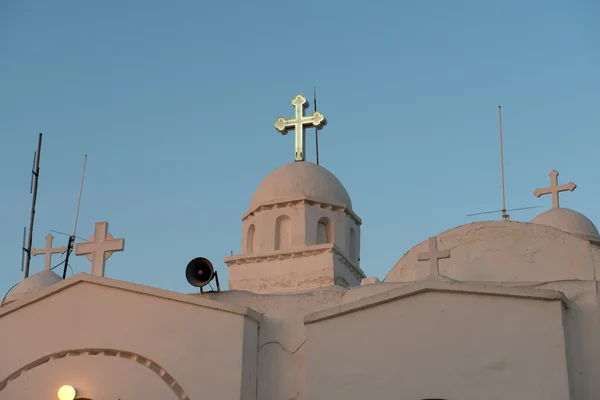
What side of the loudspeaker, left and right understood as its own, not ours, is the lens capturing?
front

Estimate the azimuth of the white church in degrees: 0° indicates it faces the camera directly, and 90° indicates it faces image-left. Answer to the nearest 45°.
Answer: approximately 0°
